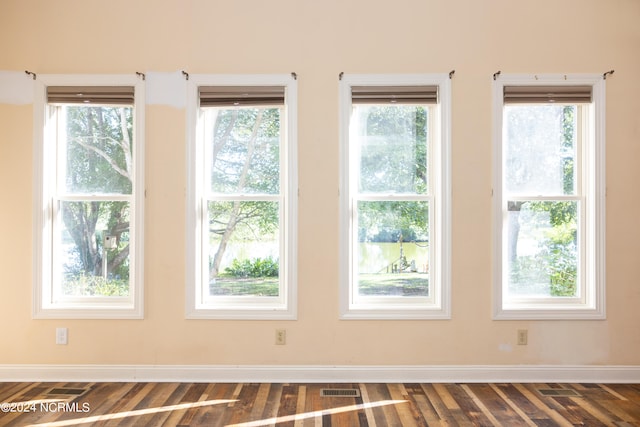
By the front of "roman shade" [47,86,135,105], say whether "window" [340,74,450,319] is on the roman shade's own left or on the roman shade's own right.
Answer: on the roman shade's own left

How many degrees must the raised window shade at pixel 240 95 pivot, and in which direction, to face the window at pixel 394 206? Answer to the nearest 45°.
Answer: approximately 90° to its left

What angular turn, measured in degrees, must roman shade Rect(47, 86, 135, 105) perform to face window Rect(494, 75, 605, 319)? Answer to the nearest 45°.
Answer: approximately 45° to its left

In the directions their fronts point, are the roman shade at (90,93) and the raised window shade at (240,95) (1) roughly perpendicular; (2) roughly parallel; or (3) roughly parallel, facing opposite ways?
roughly parallel

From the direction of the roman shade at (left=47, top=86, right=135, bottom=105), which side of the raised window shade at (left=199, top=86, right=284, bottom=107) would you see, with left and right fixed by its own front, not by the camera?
right

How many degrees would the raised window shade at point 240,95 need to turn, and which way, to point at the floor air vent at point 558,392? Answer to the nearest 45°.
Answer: approximately 90° to its left

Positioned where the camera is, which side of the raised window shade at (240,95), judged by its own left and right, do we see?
front

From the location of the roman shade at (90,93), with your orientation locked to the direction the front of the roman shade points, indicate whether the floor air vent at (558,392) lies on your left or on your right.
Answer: on your left

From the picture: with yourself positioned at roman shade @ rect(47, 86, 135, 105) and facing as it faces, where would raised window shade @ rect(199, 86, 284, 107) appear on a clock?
raised window shade @ rect(199, 86, 284, 107) is roughly at 10 o'clock from roman shade @ rect(47, 86, 135, 105).

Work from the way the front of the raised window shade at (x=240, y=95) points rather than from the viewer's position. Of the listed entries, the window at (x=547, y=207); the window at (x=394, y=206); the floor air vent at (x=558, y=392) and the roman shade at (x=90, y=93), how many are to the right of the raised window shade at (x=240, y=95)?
1

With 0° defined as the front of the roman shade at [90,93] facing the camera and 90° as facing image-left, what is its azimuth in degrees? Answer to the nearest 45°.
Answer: approximately 0°

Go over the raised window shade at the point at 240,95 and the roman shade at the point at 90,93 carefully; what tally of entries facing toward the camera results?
2
